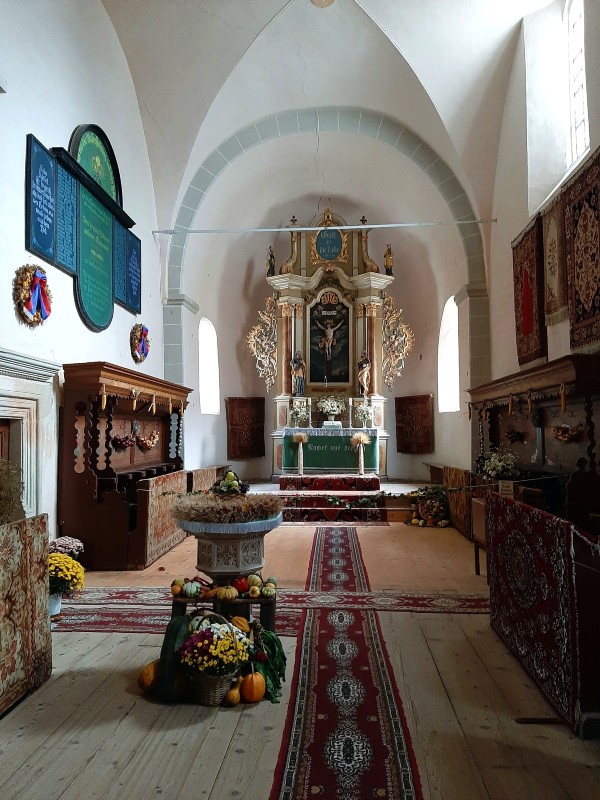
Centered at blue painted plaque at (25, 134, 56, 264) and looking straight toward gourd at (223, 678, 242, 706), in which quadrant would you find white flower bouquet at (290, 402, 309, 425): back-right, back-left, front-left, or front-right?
back-left

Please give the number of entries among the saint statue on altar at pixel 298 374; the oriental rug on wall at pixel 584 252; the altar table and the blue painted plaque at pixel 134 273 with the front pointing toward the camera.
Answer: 2

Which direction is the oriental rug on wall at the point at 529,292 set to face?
to the viewer's left

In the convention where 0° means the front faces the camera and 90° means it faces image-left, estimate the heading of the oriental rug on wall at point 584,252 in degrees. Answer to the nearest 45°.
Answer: approximately 90°

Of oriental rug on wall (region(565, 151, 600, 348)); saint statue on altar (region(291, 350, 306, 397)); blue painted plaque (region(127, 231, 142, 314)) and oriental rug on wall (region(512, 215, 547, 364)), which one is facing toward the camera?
the saint statue on altar

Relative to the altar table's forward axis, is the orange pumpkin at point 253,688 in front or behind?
in front

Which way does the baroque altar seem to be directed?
toward the camera

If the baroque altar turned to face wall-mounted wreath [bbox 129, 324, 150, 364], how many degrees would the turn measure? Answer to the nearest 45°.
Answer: approximately 45° to its right

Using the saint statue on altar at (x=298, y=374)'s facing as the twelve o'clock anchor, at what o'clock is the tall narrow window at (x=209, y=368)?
The tall narrow window is roughly at 3 o'clock from the saint statue on altar.

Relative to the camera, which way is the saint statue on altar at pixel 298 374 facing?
toward the camera

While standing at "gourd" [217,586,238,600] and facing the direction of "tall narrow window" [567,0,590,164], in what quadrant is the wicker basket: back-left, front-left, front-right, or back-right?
back-right

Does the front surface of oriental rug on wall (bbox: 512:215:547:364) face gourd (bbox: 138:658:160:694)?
no

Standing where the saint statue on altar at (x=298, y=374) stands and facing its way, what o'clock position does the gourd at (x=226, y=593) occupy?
The gourd is roughly at 12 o'clock from the saint statue on altar.

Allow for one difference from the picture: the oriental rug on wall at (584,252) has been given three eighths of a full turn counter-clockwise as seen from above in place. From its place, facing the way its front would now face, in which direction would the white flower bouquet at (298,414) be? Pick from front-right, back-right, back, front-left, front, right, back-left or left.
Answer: back

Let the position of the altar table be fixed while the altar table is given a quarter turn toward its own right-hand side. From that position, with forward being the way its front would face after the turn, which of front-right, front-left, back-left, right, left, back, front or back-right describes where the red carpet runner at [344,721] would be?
left

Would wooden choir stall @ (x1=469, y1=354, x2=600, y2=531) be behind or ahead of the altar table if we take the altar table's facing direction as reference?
ahead

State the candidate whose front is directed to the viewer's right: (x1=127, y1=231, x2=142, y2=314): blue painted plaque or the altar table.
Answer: the blue painted plaque

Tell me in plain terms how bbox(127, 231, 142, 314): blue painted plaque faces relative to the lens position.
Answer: facing to the right of the viewer

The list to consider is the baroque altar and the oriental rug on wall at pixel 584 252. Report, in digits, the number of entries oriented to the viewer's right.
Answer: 0
